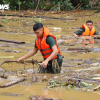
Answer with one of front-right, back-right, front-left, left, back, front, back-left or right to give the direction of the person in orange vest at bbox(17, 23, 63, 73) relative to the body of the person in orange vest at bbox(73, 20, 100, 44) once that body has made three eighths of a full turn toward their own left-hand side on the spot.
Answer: back-right

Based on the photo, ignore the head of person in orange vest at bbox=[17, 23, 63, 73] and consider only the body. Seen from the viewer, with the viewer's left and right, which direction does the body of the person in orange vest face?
facing the viewer and to the left of the viewer

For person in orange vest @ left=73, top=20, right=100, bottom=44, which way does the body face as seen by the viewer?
toward the camera
